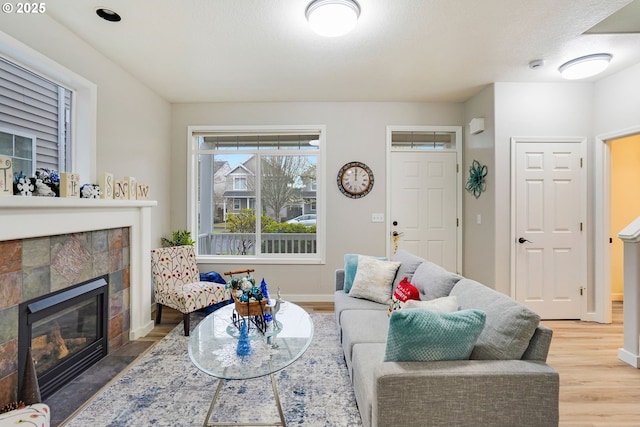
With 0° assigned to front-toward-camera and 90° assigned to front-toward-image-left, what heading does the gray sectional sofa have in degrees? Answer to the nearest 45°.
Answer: approximately 90°

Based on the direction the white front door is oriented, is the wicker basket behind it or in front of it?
in front

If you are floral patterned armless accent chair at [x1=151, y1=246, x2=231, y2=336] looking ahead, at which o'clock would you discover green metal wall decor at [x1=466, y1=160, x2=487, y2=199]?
The green metal wall decor is roughly at 11 o'clock from the floral patterned armless accent chair.

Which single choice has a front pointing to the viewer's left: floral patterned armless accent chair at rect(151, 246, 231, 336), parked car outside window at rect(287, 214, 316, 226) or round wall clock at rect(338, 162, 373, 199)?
the parked car outside window

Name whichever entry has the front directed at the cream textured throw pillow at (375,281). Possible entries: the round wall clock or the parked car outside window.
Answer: the round wall clock

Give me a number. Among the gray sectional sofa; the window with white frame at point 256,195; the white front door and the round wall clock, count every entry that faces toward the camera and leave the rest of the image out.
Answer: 3

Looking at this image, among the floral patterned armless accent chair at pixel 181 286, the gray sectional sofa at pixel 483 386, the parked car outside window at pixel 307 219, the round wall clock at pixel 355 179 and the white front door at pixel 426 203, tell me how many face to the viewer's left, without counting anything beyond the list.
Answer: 2

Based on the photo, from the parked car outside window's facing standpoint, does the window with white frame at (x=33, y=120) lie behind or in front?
in front

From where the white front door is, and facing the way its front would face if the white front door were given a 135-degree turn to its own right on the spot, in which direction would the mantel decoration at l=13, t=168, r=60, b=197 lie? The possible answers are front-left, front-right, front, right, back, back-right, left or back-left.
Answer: left

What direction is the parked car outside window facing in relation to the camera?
to the viewer's left

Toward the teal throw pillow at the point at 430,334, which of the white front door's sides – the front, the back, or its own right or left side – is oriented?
front

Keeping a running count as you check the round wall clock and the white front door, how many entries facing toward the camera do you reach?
2
